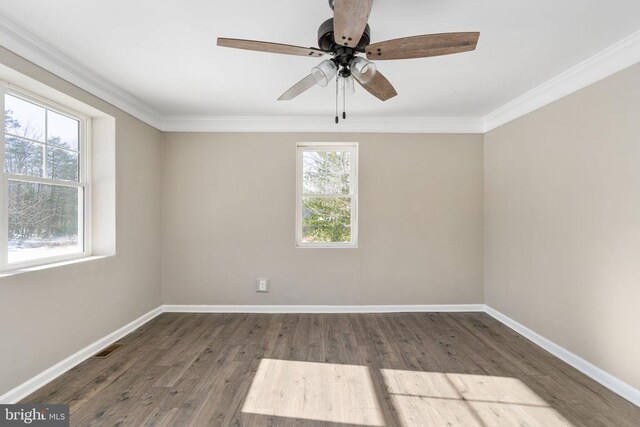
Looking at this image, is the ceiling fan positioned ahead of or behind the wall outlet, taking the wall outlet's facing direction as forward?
ahead

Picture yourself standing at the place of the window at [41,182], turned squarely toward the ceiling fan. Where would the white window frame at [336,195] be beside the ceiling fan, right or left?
left

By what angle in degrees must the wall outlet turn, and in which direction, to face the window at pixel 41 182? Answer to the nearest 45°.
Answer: approximately 45° to its right

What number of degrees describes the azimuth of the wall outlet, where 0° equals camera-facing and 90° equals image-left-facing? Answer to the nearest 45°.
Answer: approximately 0°
